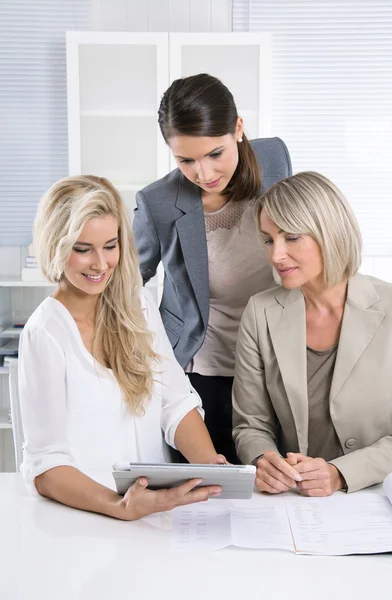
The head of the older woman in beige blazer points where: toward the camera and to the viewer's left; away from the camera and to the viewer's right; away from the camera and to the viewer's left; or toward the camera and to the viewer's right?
toward the camera and to the viewer's left

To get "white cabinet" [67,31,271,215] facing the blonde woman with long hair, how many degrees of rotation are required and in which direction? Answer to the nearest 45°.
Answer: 0° — it already faces them

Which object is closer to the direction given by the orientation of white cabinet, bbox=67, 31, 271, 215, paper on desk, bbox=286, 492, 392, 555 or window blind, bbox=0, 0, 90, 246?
the paper on desk

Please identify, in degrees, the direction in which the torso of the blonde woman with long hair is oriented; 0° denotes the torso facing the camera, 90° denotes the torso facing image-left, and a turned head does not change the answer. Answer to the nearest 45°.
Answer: approximately 315°

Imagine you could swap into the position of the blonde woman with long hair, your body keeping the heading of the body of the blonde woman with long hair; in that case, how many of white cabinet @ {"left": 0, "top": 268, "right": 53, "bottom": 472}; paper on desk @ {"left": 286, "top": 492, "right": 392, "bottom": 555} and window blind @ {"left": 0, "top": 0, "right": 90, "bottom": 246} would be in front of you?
1

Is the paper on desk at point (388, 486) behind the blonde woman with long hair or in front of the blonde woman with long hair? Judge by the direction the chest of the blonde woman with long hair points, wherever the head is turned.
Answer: in front

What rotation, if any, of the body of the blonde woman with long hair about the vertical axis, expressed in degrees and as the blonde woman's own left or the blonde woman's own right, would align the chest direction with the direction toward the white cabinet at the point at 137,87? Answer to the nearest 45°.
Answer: approximately 135° to the blonde woman's own left

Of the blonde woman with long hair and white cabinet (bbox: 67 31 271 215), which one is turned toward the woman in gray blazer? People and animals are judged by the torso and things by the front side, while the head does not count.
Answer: the white cabinet

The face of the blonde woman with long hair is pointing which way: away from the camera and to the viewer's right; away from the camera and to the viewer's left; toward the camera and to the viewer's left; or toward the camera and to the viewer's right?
toward the camera and to the viewer's right

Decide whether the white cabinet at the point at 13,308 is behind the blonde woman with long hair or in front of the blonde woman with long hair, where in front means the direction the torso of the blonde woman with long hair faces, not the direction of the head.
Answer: behind

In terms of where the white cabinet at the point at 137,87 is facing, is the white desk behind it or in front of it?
in front

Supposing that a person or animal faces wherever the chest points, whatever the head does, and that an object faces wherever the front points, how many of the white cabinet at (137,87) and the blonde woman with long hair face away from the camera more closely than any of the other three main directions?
0

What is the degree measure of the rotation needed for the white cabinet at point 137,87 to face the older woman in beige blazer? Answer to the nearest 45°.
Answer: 0° — it already faces them
